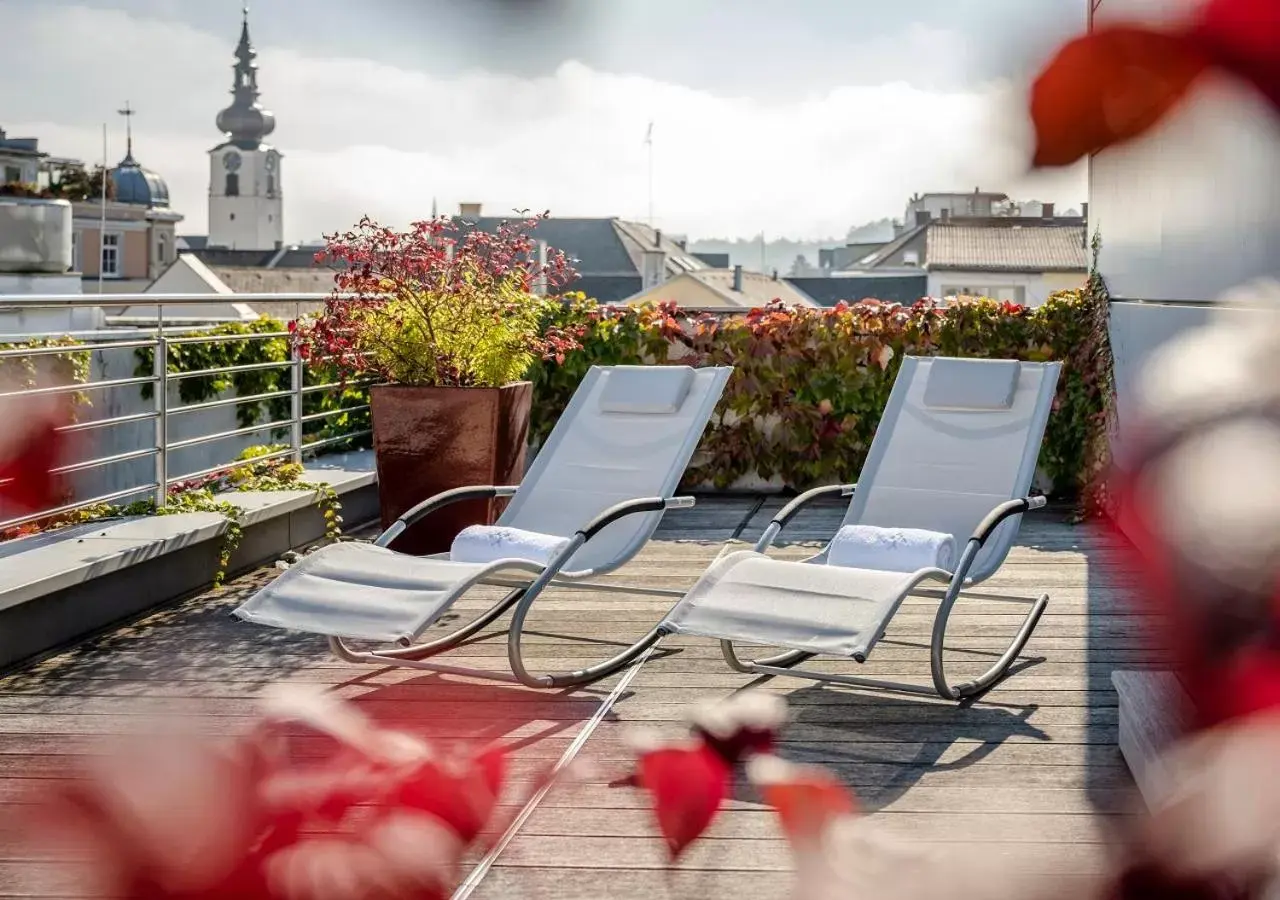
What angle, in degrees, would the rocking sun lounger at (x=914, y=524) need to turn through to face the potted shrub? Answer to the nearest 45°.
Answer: approximately 90° to its right

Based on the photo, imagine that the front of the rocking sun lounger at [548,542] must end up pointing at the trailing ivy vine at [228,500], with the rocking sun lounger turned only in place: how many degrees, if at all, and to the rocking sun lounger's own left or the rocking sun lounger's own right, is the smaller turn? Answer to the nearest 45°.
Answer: approximately 90° to the rocking sun lounger's own right

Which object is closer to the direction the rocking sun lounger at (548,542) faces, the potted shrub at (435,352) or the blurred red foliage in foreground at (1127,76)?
the blurred red foliage in foreground

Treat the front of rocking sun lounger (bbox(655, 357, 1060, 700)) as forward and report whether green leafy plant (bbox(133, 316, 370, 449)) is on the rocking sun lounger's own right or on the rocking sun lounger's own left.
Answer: on the rocking sun lounger's own right

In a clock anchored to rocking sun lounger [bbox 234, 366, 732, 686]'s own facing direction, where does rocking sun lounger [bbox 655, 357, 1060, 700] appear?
rocking sun lounger [bbox 655, 357, 1060, 700] is roughly at 8 o'clock from rocking sun lounger [bbox 234, 366, 732, 686].

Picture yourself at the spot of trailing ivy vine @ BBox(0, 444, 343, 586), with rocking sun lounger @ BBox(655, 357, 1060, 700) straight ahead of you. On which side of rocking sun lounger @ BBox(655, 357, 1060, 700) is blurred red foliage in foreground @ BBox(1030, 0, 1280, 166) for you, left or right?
right

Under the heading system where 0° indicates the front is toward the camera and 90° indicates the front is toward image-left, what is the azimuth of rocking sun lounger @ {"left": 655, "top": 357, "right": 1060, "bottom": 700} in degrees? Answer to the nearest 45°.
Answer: approximately 45°

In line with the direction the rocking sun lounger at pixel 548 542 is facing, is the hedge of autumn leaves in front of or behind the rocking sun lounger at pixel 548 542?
behind

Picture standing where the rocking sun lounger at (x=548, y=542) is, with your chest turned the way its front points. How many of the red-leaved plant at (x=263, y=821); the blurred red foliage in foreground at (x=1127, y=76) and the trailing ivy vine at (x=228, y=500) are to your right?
1

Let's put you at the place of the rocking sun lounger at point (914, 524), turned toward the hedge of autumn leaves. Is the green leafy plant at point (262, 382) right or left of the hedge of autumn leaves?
left

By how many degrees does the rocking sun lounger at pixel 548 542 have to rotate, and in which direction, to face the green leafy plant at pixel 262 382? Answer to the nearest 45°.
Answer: approximately 135° to its right

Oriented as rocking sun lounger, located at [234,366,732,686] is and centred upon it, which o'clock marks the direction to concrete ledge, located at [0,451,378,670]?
The concrete ledge is roughly at 2 o'clock from the rocking sun lounger.

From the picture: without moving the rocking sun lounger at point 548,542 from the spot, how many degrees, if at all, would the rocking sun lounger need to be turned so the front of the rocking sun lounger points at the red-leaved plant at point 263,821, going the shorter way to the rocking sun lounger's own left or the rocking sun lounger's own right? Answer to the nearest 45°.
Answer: approximately 45° to the rocking sun lounger's own left

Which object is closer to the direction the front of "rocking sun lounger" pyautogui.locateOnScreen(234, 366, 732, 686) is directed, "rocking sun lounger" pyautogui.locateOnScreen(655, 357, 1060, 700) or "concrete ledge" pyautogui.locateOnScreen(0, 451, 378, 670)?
the concrete ledge
